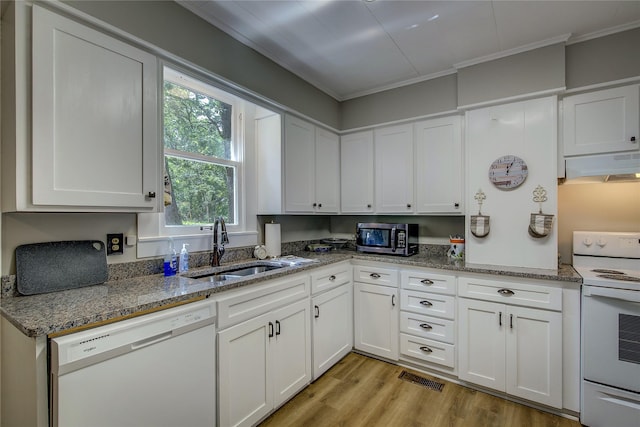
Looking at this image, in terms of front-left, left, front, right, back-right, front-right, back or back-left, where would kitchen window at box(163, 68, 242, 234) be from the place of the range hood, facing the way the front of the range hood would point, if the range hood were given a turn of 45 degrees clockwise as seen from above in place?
front

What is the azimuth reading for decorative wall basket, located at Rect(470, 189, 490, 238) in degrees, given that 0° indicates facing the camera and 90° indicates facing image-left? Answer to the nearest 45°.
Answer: approximately 0°

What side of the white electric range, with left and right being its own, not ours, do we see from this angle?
front

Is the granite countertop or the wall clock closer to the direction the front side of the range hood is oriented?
the granite countertop

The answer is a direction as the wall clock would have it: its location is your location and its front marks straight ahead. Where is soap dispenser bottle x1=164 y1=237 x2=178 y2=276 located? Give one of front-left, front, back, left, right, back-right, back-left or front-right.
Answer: front-right

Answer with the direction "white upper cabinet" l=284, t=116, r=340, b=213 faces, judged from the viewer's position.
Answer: facing the viewer and to the right of the viewer

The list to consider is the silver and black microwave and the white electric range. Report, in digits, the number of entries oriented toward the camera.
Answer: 2

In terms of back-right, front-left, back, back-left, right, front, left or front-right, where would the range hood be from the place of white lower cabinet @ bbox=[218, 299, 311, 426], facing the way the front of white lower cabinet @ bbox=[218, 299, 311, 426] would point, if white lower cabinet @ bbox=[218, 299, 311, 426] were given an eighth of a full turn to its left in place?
front

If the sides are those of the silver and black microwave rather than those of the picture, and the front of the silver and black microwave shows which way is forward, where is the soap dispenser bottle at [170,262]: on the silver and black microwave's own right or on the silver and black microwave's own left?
on the silver and black microwave's own right

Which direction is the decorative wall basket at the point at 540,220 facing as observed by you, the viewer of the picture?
facing the viewer

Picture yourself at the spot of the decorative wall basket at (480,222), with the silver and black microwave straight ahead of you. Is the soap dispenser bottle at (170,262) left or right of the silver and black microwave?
left

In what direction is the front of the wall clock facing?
toward the camera

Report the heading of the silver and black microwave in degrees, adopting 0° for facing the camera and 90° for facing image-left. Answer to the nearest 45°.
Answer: approximately 0°
